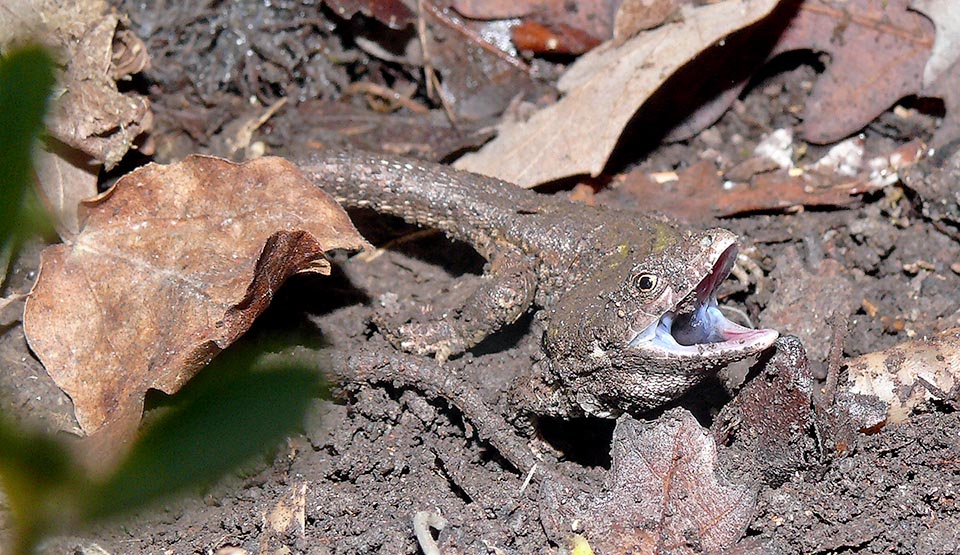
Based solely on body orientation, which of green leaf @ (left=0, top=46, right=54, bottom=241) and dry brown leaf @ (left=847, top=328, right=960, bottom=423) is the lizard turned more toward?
the dry brown leaf

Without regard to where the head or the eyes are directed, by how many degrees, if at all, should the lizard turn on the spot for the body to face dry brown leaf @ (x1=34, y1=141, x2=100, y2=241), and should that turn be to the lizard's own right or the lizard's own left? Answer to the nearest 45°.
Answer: approximately 135° to the lizard's own right

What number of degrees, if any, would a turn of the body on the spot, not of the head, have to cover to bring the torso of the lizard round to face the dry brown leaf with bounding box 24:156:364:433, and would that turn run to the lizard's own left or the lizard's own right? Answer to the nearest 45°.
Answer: approximately 135° to the lizard's own right

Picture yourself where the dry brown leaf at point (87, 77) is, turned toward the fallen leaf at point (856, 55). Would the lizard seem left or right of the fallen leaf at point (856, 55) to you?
right

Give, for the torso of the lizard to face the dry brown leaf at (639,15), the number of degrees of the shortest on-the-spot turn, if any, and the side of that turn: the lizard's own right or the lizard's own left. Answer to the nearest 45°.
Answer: approximately 135° to the lizard's own left

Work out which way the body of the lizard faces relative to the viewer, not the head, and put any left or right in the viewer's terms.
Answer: facing the viewer and to the right of the viewer

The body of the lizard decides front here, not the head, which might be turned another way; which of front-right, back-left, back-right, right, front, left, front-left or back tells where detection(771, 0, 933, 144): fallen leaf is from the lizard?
left

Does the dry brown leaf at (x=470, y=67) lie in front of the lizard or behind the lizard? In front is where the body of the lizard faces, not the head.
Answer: behind

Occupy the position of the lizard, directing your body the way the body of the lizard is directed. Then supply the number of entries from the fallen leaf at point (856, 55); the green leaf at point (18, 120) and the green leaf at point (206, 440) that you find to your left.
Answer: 1

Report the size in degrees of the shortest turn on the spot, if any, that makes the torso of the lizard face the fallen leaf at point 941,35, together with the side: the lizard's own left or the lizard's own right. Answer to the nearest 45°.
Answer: approximately 90° to the lizard's own left

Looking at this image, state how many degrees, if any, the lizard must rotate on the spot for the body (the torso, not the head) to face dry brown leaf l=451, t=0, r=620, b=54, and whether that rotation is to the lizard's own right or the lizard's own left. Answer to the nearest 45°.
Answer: approximately 135° to the lizard's own left
